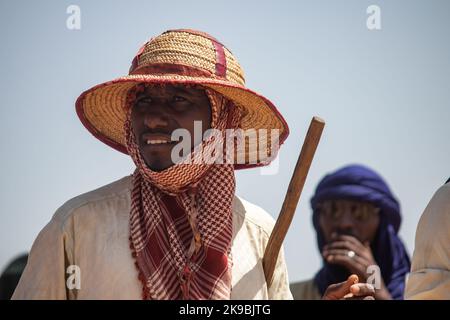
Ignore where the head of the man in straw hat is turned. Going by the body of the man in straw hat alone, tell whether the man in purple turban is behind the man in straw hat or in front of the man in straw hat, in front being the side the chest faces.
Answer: behind

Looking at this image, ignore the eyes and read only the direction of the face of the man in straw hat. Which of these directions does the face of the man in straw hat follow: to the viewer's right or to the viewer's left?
to the viewer's left

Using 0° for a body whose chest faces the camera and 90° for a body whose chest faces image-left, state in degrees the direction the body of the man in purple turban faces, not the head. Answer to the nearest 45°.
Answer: approximately 0°

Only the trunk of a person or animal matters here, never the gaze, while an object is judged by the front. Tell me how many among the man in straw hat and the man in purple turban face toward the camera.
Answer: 2

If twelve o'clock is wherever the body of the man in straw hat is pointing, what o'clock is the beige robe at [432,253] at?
The beige robe is roughly at 9 o'clock from the man in straw hat.
